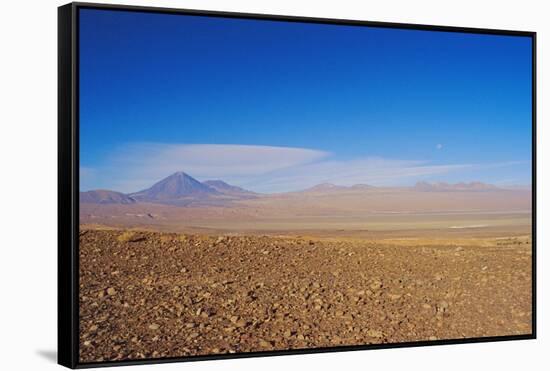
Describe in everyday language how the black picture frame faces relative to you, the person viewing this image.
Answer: facing the viewer and to the right of the viewer
